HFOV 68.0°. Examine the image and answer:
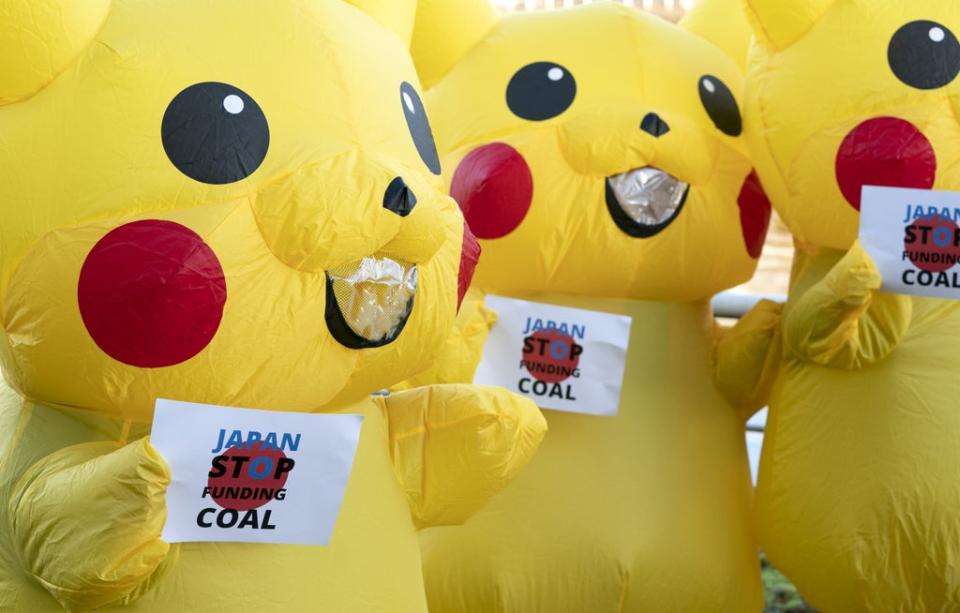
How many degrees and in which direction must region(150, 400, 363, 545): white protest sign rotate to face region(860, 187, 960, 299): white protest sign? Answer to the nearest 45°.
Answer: approximately 90° to its left

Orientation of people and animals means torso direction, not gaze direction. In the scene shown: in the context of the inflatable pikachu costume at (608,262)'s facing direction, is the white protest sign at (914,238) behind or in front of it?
in front

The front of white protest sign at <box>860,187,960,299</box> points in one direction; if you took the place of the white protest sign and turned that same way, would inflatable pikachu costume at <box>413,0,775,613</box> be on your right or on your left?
on your right

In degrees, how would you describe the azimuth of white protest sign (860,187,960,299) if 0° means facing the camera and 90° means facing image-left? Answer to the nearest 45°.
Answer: approximately 0°

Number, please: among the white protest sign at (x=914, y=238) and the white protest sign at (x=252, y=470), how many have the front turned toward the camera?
2

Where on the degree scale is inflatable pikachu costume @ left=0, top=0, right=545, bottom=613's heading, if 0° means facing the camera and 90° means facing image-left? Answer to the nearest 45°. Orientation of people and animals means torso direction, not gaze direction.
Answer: approximately 315°

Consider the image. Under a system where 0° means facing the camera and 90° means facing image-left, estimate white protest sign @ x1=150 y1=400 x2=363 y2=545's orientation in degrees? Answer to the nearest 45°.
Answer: approximately 0°
